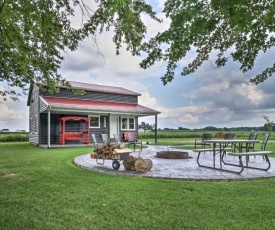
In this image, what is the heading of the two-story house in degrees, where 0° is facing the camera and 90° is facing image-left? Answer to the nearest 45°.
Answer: approximately 315°

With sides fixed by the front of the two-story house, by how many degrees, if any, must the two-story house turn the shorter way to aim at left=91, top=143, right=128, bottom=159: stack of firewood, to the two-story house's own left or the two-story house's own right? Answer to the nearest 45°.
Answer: approximately 45° to the two-story house's own right

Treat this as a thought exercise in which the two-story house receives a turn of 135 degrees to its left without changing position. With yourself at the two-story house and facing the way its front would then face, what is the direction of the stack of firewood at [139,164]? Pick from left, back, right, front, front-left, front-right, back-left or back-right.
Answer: back
